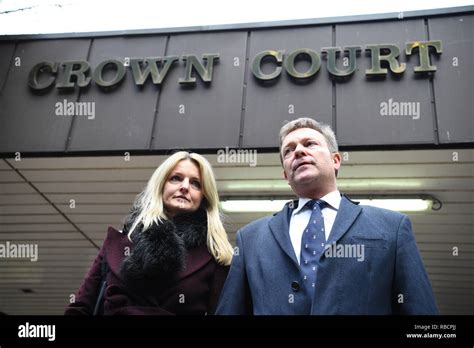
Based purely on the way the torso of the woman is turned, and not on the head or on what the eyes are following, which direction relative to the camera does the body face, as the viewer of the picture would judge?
toward the camera

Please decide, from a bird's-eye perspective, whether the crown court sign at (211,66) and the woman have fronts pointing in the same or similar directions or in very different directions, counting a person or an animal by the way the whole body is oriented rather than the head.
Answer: same or similar directions

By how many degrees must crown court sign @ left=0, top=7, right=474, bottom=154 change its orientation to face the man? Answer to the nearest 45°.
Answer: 0° — it already faces them

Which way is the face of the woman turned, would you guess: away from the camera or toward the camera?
toward the camera

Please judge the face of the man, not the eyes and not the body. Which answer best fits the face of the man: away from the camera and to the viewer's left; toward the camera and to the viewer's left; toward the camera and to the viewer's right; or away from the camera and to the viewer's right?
toward the camera and to the viewer's left

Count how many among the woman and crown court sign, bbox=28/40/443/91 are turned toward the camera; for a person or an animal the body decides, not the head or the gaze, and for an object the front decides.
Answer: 2

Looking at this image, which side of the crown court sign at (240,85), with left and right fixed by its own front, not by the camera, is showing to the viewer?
front

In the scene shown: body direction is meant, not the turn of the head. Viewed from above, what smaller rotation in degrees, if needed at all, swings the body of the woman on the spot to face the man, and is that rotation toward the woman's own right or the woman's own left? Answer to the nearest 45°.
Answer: approximately 45° to the woman's own left
